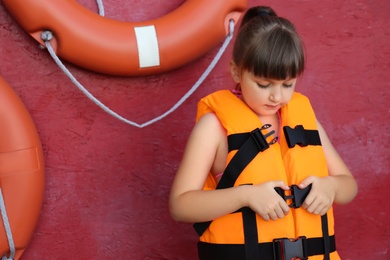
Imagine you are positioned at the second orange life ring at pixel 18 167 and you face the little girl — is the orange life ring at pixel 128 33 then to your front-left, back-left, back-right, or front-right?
front-left

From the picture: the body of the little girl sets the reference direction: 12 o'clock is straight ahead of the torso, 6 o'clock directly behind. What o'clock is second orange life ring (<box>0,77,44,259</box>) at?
The second orange life ring is roughly at 5 o'clock from the little girl.

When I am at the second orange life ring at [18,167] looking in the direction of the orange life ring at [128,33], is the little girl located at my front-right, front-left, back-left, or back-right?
front-right

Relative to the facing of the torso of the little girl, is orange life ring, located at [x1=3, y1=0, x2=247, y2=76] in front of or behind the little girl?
behind

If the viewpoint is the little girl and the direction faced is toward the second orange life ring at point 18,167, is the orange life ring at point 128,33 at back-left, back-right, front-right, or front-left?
front-right

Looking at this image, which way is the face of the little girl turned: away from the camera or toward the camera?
toward the camera
